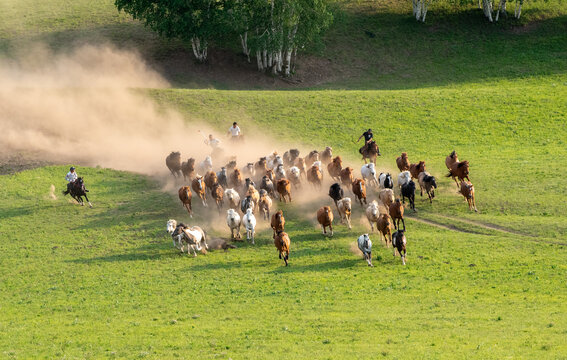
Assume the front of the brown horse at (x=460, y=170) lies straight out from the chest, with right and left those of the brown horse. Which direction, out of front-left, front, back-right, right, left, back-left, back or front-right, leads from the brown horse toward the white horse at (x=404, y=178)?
right

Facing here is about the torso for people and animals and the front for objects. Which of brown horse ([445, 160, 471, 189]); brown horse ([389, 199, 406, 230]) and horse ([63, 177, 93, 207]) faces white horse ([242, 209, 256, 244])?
the horse

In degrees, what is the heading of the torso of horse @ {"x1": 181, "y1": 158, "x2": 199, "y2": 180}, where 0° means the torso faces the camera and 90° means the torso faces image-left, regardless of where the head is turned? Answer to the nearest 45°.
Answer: approximately 315°

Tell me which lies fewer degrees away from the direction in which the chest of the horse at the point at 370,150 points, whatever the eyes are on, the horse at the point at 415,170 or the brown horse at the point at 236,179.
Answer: the horse

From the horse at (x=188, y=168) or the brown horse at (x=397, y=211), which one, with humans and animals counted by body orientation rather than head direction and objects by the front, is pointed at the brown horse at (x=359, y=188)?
the horse

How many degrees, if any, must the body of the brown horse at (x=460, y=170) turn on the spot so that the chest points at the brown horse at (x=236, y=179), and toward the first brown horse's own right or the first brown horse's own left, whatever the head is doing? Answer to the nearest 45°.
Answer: approximately 135° to the first brown horse's own right

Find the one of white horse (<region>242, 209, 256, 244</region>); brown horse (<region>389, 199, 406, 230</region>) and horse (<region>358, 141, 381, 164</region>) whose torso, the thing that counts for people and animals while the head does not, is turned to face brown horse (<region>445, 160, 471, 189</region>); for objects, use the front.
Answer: the horse

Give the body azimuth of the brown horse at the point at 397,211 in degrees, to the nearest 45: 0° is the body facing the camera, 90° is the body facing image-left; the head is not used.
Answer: approximately 315°

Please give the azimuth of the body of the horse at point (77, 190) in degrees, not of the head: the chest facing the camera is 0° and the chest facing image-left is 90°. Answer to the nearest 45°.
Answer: approximately 315°

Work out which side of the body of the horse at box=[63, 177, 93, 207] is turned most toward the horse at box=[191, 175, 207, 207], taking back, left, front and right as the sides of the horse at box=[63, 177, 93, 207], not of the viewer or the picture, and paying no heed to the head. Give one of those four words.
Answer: front

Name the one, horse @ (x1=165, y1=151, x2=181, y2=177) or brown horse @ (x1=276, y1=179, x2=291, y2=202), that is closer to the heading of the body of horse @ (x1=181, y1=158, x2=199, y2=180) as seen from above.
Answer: the brown horse

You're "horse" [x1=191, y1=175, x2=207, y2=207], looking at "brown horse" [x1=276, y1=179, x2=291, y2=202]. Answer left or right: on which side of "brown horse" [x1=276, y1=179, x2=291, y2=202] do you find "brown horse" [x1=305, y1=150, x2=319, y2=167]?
left

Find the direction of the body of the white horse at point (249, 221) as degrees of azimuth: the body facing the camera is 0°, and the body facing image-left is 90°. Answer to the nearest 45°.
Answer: approximately 0°

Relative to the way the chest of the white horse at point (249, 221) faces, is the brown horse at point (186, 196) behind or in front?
behind

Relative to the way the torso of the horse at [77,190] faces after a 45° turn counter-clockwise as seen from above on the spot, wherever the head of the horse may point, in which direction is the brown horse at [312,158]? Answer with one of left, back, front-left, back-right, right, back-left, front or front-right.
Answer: front
